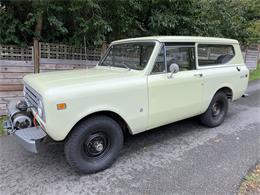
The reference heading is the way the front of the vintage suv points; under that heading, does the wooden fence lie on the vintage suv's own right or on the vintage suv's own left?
on the vintage suv's own right

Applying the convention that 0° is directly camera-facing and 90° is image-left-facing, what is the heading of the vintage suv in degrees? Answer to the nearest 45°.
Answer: approximately 45°
